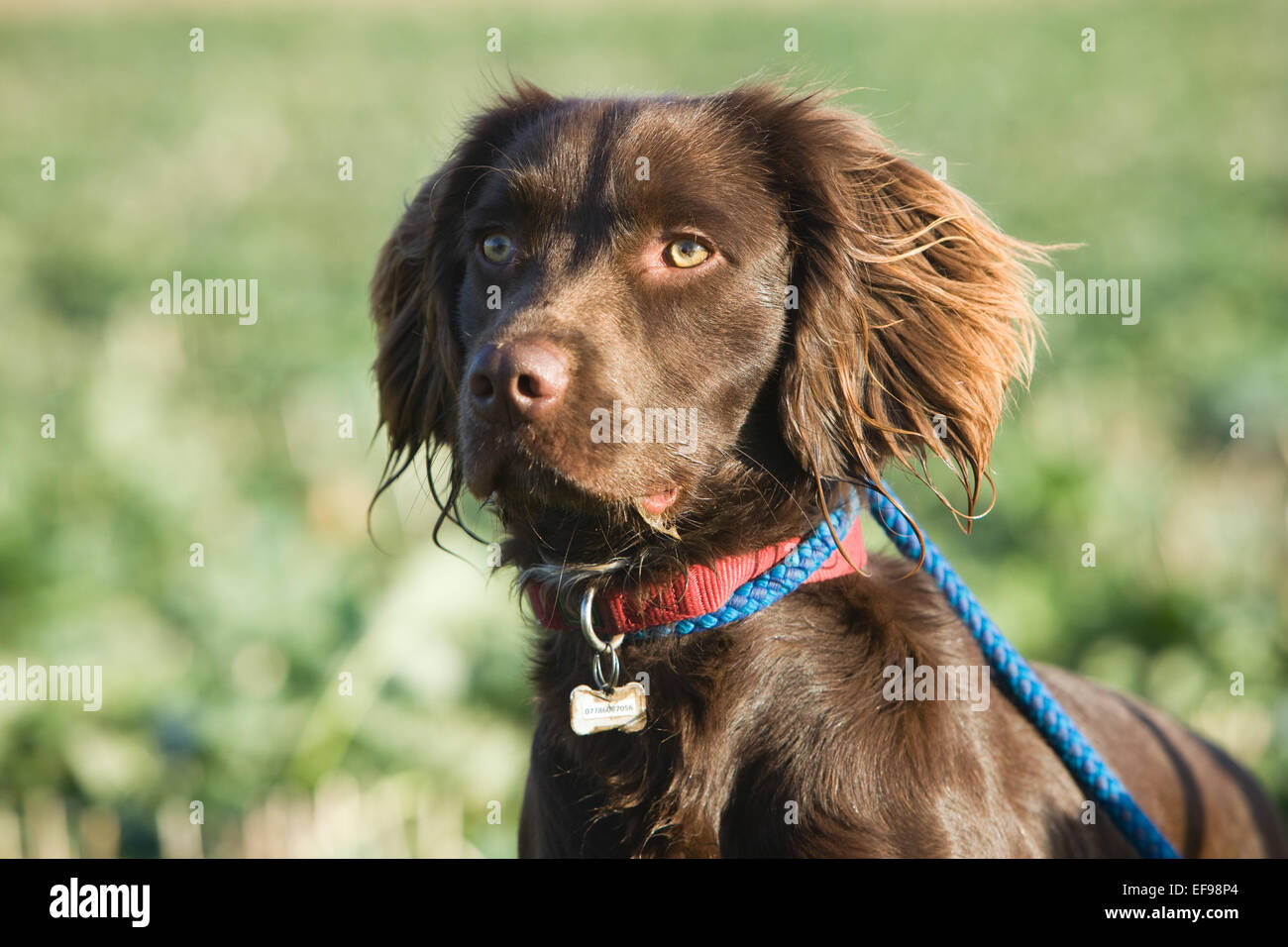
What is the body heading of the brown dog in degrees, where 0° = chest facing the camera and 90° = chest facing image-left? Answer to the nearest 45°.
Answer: approximately 45°
